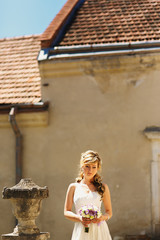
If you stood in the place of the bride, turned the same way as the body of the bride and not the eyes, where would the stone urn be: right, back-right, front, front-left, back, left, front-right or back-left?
back-right

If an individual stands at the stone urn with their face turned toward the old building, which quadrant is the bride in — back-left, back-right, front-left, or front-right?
back-right

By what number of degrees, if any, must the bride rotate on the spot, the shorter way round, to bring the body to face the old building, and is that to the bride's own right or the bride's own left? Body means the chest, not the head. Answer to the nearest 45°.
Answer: approximately 180°

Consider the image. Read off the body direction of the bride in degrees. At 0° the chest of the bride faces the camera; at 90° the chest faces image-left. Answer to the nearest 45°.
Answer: approximately 0°
